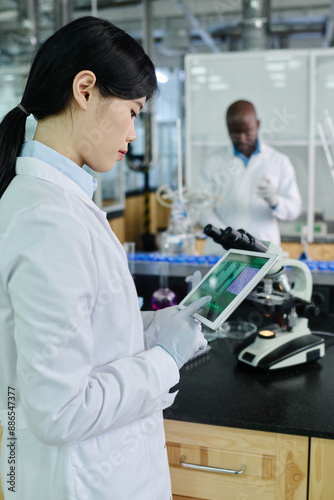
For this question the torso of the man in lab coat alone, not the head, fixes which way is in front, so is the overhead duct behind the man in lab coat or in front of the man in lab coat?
behind

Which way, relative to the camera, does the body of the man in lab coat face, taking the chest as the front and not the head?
toward the camera

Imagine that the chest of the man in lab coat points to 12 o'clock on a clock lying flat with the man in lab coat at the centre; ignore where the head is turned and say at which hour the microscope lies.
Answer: The microscope is roughly at 12 o'clock from the man in lab coat.

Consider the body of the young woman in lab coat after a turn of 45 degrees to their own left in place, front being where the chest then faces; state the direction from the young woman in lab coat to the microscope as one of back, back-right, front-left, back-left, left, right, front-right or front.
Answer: front

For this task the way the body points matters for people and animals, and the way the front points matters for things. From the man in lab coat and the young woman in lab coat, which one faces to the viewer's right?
the young woman in lab coat

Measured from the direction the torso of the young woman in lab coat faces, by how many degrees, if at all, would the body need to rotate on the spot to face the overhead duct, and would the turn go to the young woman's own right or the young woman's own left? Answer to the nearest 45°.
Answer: approximately 90° to the young woman's own left

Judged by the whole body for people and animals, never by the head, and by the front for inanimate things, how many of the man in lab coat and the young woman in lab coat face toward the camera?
1

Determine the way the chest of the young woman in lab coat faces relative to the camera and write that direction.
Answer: to the viewer's right

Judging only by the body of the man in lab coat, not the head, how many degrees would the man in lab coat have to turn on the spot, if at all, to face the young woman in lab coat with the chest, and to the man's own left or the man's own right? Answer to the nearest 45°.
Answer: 0° — they already face them

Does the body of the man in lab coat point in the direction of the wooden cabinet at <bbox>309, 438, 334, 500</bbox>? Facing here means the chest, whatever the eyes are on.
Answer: yes

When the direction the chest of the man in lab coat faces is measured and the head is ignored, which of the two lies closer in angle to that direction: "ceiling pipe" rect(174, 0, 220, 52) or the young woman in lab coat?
the young woman in lab coat

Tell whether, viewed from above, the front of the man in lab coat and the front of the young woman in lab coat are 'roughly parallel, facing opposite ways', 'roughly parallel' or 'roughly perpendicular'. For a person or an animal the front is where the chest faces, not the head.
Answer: roughly perpendicular

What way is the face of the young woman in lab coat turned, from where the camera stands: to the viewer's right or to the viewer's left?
to the viewer's right
